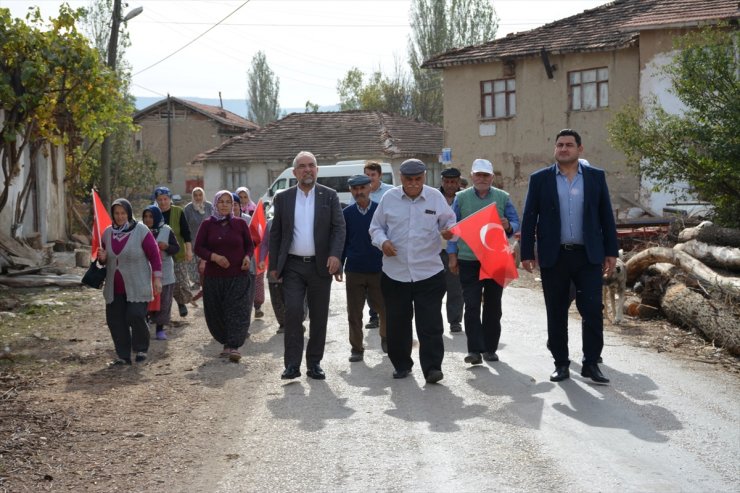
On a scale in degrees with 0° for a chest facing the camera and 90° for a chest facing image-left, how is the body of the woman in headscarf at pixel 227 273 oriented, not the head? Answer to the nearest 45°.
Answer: approximately 0°

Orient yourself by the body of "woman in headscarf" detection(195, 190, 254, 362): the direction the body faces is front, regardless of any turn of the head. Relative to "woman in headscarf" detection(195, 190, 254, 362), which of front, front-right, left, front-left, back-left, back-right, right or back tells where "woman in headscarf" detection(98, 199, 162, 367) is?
right

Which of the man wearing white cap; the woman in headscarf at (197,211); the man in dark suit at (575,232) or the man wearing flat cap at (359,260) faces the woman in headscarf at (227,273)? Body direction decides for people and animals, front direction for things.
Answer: the woman in headscarf at (197,211)

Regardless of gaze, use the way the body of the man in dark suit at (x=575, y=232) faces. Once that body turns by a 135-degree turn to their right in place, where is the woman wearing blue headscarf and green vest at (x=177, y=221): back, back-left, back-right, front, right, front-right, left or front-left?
front

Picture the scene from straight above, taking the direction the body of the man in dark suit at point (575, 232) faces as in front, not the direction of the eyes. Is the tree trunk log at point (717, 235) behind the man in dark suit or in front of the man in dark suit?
behind

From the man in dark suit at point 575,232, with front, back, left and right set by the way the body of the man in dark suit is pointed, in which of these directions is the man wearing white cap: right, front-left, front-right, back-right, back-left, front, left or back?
back-right

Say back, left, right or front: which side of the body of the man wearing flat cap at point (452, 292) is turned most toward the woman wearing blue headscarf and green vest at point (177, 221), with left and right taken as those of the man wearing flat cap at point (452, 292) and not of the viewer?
right
